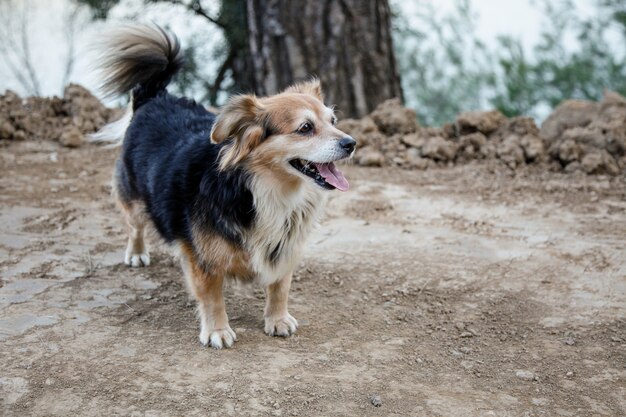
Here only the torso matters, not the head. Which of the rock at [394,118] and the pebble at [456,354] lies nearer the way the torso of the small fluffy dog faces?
the pebble

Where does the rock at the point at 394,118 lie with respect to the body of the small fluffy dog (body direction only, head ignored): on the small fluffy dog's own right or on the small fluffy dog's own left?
on the small fluffy dog's own left

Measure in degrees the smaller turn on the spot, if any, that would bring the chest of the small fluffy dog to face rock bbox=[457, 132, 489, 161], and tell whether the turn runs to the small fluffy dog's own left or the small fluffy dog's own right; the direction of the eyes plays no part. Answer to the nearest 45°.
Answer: approximately 90° to the small fluffy dog's own left

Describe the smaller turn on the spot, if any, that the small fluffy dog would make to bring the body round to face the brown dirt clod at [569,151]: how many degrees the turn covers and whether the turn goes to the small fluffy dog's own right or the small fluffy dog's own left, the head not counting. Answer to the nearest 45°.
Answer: approximately 90° to the small fluffy dog's own left

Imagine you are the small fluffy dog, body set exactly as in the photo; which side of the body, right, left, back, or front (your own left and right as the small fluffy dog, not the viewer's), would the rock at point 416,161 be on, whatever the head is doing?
left

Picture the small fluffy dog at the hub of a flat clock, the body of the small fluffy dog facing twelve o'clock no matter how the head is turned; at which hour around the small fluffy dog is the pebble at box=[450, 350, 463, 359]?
The pebble is roughly at 11 o'clock from the small fluffy dog.

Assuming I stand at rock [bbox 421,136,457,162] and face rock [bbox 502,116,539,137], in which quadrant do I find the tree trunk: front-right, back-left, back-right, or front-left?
back-left

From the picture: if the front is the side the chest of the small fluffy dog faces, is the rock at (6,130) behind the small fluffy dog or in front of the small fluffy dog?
behind

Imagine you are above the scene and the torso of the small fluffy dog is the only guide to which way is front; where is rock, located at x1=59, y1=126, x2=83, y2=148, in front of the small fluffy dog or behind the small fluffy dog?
behind

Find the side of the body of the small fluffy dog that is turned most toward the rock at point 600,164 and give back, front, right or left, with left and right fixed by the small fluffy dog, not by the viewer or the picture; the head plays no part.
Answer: left

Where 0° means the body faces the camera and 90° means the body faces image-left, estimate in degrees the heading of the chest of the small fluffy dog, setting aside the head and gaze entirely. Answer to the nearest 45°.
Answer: approximately 315°
